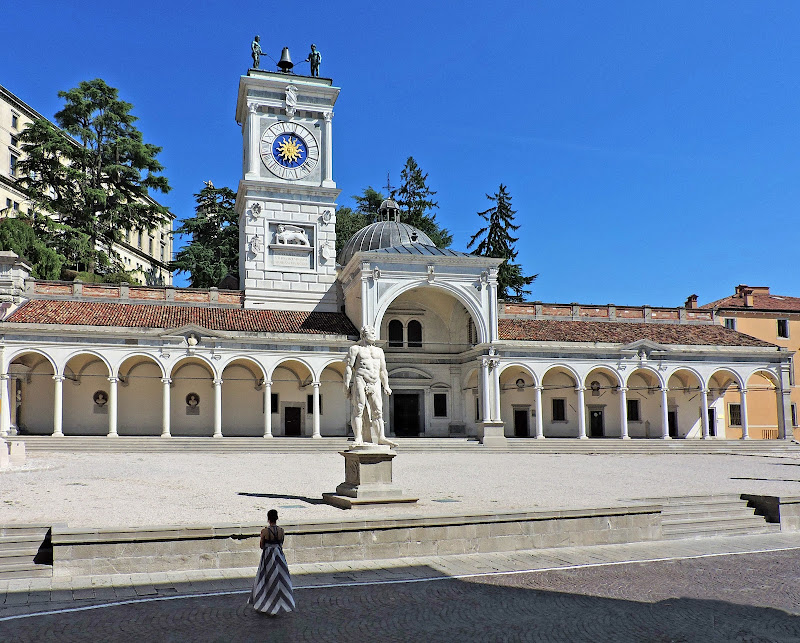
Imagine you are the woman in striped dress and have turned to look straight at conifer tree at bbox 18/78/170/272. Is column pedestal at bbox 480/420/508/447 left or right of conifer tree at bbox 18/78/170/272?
right

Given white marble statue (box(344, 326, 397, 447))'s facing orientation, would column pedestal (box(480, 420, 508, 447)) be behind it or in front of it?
behind

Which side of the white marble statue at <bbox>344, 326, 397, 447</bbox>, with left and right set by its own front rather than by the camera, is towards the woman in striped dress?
front

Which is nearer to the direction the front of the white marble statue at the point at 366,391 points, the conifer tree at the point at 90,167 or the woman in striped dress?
the woman in striped dress

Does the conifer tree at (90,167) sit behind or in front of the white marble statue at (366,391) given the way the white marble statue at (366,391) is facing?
behind

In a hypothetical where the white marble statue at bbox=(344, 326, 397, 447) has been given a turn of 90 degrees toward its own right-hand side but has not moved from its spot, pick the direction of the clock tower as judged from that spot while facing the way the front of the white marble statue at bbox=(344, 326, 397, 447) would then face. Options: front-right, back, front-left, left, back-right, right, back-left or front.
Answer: right

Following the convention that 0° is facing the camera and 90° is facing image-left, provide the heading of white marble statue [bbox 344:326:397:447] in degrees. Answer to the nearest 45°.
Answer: approximately 0°
